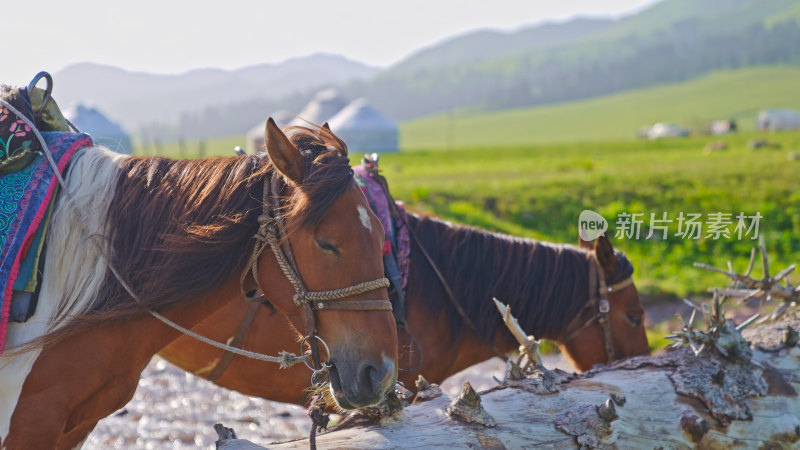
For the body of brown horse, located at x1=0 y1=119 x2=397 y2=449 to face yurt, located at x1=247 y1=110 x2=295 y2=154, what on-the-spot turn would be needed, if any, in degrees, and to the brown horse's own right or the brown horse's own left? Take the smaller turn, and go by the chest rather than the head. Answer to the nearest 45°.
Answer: approximately 90° to the brown horse's own left

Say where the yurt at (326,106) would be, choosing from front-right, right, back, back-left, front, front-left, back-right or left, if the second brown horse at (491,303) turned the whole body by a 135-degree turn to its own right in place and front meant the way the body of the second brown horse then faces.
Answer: back-right

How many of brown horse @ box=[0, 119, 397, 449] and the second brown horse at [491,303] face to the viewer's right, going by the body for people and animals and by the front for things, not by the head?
2

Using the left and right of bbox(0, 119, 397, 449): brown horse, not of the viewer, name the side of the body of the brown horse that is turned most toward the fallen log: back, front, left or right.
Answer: front

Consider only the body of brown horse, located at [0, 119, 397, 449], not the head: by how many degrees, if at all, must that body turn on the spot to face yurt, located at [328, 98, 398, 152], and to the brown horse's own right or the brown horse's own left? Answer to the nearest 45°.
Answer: approximately 90° to the brown horse's own left

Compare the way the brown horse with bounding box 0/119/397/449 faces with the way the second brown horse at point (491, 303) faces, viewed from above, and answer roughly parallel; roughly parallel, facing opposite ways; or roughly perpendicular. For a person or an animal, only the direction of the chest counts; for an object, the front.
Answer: roughly parallel

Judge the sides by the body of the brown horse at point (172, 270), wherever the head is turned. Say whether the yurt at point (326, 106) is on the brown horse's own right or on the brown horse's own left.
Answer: on the brown horse's own left

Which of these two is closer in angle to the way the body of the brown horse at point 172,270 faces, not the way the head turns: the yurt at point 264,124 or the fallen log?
the fallen log

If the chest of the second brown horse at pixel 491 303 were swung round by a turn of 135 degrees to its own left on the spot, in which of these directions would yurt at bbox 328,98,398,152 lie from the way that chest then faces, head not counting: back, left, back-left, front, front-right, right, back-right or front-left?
front-right

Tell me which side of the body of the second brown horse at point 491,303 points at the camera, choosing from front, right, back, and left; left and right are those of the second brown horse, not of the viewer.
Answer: right

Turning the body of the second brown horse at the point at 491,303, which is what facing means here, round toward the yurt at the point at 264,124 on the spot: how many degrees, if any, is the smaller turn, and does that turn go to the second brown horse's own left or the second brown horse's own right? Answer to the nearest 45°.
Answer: approximately 90° to the second brown horse's own left

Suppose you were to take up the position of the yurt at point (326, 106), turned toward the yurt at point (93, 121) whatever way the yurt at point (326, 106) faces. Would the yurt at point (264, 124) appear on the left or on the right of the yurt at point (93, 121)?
left

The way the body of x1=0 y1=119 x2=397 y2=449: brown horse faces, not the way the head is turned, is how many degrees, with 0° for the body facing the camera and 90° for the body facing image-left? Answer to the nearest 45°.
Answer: approximately 270°

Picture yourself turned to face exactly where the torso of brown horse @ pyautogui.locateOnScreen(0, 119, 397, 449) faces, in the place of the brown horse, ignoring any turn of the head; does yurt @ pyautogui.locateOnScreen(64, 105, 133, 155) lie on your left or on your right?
on your left

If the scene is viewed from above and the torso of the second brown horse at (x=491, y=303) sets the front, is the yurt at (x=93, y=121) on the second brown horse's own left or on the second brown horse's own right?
on the second brown horse's own left
